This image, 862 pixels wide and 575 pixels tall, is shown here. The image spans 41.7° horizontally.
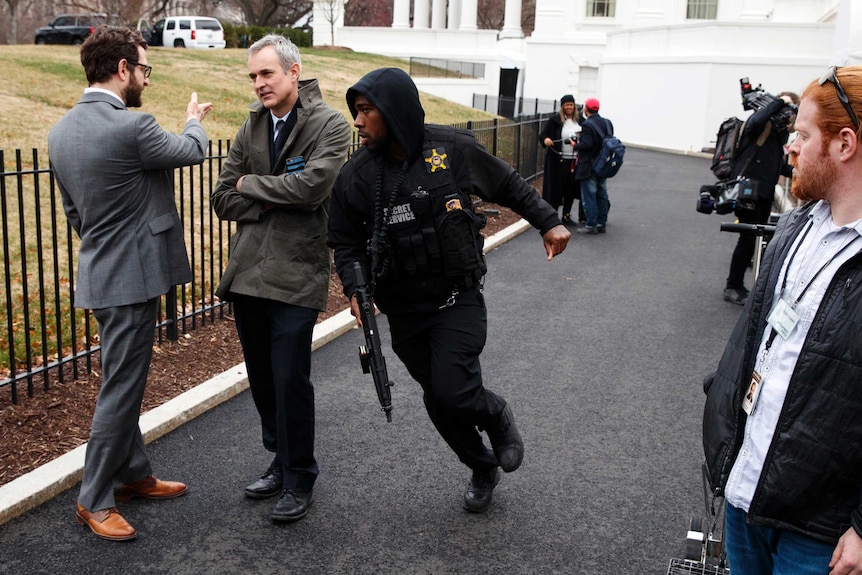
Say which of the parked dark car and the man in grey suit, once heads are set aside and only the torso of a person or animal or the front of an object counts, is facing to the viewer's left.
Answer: the parked dark car

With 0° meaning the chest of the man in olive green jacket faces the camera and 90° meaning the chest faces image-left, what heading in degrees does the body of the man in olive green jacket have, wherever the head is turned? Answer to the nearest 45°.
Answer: approximately 45°

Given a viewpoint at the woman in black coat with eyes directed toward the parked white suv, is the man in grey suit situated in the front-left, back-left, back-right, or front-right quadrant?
back-left

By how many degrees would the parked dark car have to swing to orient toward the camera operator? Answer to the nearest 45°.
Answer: approximately 90° to its left

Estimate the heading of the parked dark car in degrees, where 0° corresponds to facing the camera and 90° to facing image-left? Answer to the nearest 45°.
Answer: approximately 90°

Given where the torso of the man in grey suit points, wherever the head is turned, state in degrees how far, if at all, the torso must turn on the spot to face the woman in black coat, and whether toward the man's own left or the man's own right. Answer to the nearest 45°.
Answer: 0° — they already face them

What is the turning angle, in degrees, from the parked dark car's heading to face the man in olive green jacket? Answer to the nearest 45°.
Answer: approximately 90° to its left

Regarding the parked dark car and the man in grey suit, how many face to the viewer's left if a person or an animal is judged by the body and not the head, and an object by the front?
1

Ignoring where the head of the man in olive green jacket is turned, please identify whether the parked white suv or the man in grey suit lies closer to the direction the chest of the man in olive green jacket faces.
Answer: the man in grey suit

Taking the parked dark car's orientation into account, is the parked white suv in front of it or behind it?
behind

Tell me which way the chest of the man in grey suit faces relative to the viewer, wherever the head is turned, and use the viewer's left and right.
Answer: facing away from the viewer and to the right of the viewer
